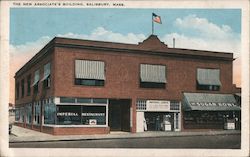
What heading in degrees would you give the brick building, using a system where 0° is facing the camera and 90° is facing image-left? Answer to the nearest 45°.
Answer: approximately 315°
